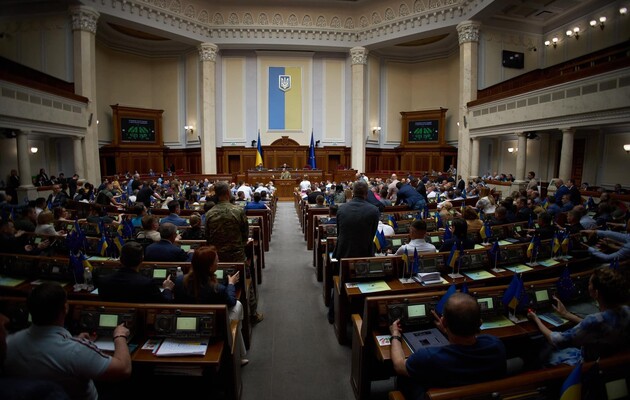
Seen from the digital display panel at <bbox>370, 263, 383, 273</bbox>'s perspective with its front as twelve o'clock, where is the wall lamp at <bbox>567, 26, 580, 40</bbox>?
The wall lamp is roughly at 7 o'clock from the digital display panel.

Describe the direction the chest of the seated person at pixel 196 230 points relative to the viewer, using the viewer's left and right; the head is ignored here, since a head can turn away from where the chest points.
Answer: facing away from the viewer

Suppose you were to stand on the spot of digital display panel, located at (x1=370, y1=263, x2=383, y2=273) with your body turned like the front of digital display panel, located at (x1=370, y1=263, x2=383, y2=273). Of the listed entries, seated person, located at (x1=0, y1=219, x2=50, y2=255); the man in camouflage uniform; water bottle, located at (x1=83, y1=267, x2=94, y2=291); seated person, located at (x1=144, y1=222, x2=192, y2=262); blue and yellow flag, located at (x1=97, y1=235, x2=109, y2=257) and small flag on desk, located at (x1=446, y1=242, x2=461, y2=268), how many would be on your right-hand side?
5

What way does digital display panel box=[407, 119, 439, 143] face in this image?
toward the camera

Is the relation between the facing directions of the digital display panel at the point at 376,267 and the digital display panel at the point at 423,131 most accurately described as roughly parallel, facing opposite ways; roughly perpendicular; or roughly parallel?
roughly parallel

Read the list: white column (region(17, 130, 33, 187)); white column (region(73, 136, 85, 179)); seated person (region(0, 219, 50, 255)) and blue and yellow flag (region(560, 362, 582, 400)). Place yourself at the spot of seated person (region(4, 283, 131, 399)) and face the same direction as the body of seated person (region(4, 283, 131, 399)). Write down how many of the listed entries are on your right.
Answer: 1

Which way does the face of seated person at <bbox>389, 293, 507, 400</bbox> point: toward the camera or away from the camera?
away from the camera

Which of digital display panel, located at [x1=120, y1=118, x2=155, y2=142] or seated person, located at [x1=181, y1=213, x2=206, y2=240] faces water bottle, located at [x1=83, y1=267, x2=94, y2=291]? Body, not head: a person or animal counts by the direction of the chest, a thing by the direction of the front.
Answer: the digital display panel

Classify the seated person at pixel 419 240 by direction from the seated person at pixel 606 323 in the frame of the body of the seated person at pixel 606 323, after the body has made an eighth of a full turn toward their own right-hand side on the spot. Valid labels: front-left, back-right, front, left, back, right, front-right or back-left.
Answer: front-left

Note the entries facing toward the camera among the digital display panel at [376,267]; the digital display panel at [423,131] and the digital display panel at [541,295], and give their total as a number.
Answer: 3

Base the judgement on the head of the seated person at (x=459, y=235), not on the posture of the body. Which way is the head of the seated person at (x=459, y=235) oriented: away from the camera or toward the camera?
away from the camera

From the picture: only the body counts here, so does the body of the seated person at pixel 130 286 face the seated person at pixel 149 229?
yes

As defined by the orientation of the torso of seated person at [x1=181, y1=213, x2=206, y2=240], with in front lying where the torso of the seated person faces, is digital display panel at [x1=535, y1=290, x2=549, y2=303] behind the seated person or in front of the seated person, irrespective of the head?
behind

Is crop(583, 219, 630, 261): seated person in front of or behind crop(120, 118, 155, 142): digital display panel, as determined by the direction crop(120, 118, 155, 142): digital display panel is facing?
in front

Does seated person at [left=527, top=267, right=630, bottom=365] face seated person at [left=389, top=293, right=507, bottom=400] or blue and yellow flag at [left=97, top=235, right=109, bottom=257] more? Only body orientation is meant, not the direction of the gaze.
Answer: the blue and yellow flag

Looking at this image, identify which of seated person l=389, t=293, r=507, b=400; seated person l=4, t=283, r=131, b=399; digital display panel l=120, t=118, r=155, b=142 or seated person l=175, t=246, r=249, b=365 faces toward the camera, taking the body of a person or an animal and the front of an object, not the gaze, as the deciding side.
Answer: the digital display panel

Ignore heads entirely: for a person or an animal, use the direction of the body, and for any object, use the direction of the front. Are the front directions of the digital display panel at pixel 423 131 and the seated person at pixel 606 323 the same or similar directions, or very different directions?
very different directions

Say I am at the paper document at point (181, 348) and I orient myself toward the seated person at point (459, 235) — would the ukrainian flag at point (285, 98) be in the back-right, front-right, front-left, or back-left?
front-left

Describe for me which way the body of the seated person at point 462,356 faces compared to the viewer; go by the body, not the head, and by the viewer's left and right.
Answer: facing away from the viewer and to the left of the viewer
